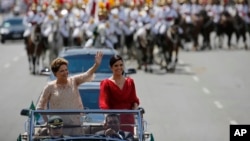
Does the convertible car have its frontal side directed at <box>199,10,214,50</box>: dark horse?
no

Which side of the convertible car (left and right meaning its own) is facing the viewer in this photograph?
front

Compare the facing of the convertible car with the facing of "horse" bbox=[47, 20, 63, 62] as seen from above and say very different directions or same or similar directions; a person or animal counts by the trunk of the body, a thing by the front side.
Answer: same or similar directions

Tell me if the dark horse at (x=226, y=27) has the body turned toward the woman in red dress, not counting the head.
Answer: yes

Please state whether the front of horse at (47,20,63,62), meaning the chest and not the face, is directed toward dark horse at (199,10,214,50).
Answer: no

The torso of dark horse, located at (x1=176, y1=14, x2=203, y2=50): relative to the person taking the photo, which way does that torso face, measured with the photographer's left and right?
facing the viewer and to the left of the viewer

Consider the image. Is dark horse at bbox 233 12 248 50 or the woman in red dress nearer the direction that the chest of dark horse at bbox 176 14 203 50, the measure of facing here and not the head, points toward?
the woman in red dress

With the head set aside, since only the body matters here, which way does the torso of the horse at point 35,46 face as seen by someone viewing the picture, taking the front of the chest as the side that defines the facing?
toward the camera

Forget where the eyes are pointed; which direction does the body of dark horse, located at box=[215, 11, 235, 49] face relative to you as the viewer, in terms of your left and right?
facing the viewer
